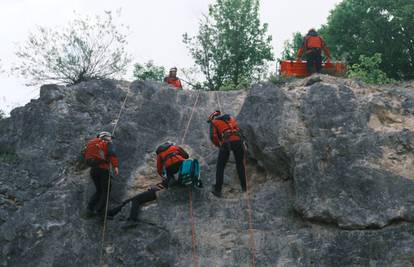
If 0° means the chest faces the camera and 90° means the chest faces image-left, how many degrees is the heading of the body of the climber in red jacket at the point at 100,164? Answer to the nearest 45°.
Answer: approximately 225°

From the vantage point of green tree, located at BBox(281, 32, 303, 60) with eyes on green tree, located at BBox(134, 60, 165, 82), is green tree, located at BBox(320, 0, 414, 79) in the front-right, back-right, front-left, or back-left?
back-left

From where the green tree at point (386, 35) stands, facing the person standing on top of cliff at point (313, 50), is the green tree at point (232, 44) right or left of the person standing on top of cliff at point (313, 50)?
right

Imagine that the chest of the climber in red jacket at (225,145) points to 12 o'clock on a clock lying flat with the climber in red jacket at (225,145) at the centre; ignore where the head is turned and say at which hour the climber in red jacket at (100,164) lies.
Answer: the climber in red jacket at (100,164) is roughly at 10 o'clock from the climber in red jacket at (225,145).

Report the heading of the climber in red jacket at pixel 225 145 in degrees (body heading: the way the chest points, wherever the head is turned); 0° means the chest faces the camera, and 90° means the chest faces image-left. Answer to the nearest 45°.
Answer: approximately 135°

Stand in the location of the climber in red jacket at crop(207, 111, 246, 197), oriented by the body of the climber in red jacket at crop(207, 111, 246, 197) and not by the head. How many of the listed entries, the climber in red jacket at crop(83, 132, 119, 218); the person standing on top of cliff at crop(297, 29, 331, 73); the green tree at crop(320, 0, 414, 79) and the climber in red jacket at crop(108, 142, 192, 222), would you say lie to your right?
2
